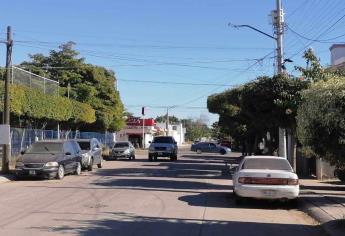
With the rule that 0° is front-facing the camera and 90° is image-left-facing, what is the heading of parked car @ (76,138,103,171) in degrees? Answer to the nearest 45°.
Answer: approximately 45°

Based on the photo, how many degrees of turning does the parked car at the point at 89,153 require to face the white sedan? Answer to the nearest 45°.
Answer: approximately 45° to its left

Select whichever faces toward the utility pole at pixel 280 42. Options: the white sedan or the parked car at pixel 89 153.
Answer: the white sedan

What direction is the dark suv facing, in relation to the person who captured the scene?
facing the viewer

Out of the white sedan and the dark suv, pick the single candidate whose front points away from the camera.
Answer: the white sedan

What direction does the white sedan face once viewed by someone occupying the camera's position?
facing away from the viewer

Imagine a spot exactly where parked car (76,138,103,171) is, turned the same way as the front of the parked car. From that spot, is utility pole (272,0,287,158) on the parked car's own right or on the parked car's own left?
on the parked car's own left

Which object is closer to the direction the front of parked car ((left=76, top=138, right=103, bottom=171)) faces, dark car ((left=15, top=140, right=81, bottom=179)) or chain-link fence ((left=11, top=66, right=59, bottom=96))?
the dark car

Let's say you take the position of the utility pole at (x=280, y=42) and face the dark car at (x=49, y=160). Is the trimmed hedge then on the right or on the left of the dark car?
right

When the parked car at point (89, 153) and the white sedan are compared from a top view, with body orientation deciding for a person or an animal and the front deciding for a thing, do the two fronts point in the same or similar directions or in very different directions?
very different directions

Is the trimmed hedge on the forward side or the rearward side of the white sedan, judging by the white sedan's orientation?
on the forward side
